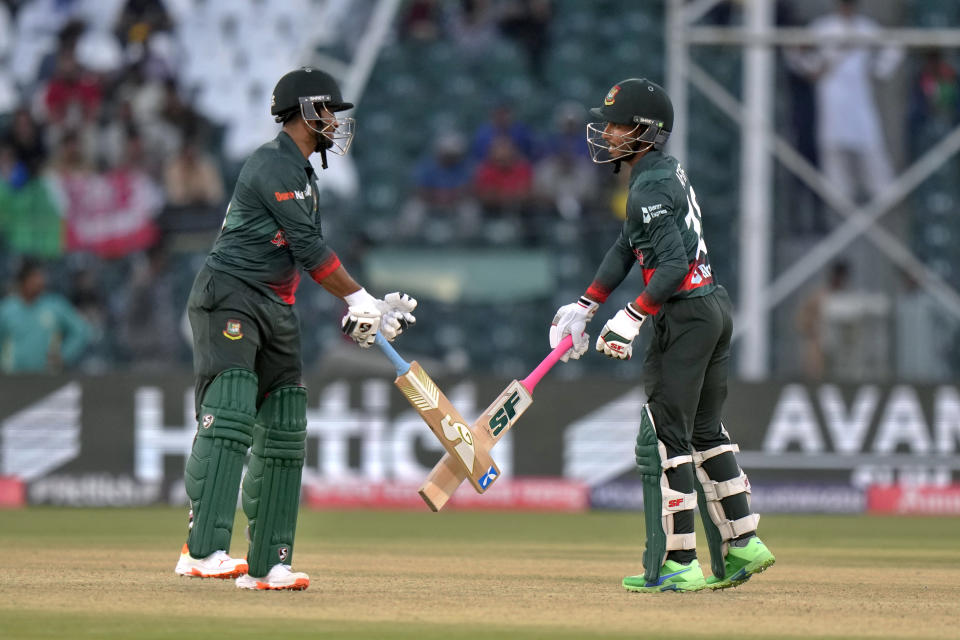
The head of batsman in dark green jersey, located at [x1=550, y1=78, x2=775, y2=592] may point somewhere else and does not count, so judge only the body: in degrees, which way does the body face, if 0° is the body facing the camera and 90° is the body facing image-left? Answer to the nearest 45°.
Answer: approximately 90°

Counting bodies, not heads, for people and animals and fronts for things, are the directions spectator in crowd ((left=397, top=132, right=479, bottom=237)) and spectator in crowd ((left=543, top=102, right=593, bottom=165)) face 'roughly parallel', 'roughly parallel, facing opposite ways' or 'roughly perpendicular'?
roughly parallel

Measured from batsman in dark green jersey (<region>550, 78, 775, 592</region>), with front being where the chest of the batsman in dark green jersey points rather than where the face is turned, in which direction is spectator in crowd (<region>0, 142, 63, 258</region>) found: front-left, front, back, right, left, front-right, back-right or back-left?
front-right

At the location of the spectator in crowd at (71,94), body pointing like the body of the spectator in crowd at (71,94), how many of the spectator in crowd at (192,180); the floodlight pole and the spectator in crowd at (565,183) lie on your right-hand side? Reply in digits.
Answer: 0

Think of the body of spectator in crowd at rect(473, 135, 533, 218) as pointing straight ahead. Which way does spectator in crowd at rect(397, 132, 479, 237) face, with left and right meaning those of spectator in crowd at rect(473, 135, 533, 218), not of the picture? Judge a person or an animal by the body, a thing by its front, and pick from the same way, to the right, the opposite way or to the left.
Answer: the same way

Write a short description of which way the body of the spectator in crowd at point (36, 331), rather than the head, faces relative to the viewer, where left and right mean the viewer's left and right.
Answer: facing the viewer

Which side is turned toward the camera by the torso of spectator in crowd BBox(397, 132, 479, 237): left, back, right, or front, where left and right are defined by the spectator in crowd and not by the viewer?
front

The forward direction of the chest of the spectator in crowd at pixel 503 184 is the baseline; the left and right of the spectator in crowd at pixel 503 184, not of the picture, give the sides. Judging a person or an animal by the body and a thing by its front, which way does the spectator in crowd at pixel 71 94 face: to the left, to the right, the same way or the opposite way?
the same way

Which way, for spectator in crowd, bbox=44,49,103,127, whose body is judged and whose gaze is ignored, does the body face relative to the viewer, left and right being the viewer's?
facing the viewer

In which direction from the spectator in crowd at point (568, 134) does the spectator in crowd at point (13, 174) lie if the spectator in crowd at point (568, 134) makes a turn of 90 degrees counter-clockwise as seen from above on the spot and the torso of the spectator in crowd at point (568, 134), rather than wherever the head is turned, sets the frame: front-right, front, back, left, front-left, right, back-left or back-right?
back

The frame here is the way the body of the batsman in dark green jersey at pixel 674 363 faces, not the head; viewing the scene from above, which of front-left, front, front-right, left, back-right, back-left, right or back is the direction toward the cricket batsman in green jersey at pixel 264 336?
front

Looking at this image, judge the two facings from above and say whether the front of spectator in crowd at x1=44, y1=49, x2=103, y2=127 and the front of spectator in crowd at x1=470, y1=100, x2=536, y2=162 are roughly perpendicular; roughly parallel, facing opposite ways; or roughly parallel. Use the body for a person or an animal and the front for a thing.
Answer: roughly parallel

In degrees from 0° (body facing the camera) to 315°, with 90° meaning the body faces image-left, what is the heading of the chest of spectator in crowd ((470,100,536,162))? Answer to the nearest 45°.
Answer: approximately 0°

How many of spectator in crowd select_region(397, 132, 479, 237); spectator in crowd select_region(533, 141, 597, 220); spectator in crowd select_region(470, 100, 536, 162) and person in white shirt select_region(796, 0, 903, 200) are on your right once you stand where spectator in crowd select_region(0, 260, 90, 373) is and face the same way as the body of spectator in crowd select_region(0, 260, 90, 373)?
0

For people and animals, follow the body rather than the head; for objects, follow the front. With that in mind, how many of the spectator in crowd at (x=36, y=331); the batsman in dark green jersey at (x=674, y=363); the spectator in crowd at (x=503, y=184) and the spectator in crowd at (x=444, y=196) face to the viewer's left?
1

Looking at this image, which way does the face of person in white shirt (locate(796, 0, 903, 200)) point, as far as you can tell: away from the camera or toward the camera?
toward the camera

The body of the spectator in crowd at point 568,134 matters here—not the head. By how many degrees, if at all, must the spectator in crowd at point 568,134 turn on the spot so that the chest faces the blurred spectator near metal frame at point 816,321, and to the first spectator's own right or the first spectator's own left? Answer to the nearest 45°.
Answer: approximately 90° to the first spectator's own left
